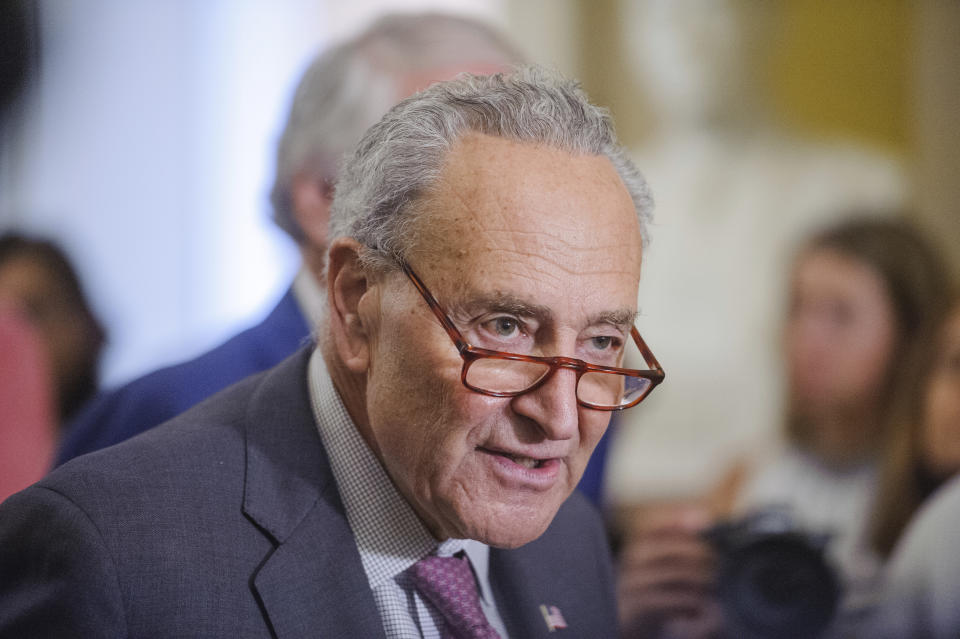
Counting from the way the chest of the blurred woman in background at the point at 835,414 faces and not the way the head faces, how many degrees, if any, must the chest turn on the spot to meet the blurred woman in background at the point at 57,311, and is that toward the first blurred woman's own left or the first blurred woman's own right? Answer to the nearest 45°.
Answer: approximately 45° to the first blurred woman's own right

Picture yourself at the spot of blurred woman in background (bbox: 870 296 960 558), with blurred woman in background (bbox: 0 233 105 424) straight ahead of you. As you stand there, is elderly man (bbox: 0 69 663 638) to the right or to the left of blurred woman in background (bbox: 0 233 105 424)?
left

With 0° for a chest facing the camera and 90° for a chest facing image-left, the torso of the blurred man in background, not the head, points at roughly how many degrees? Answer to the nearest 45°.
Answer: approximately 315°

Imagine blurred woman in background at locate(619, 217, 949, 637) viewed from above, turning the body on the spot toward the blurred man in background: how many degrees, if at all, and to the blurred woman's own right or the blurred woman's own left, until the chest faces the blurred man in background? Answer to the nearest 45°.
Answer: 0° — they already face them

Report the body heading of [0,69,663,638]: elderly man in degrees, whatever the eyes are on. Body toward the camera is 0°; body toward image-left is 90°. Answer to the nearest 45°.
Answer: approximately 315°
